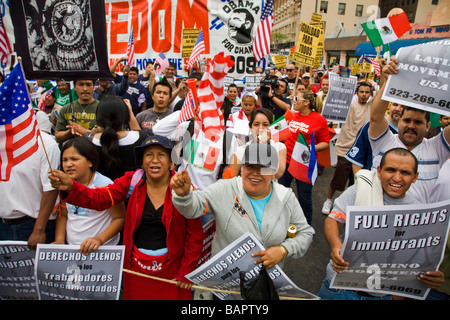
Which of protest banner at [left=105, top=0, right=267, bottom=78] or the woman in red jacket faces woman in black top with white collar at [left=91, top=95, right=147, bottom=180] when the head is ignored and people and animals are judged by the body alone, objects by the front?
the protest banner

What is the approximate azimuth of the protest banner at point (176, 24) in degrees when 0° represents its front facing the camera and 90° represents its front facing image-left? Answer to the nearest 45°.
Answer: approximately 0°

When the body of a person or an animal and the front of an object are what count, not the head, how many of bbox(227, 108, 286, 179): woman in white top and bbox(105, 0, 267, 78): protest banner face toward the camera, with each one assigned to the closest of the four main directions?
2

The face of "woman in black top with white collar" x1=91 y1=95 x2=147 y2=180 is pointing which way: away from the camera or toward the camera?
away from the camera

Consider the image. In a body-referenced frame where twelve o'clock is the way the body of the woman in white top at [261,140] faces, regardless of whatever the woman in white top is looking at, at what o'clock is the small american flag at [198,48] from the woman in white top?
The small american flag is roughly at 5 o'clock from the woman in white top.

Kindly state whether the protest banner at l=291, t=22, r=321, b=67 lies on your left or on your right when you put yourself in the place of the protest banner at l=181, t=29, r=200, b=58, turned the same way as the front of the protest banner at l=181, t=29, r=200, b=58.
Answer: on your left

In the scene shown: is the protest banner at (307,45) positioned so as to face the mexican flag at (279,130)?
yes
